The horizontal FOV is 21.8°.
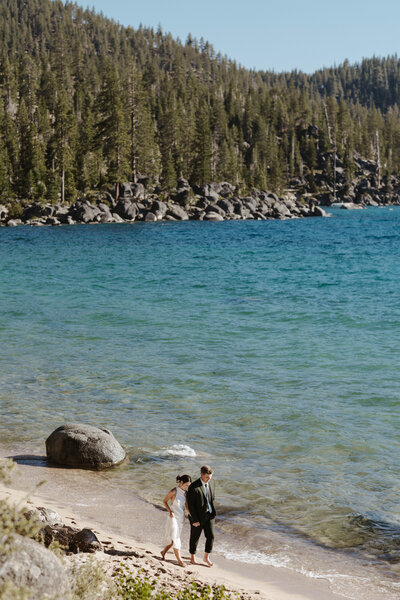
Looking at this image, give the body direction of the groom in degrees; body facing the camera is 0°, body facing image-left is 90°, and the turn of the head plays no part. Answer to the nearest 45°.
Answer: approximately 315°

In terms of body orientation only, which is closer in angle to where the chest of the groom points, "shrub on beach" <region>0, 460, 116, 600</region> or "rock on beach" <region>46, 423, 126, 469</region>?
the shrub on beach

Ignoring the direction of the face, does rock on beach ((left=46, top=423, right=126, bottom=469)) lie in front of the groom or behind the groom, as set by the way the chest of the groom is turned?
behind

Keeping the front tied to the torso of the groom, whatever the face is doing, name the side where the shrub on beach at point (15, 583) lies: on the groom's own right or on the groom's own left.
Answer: on the groom's own right

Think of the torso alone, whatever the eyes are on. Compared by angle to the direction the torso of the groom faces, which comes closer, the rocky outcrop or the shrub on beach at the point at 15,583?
the shrub on beach
